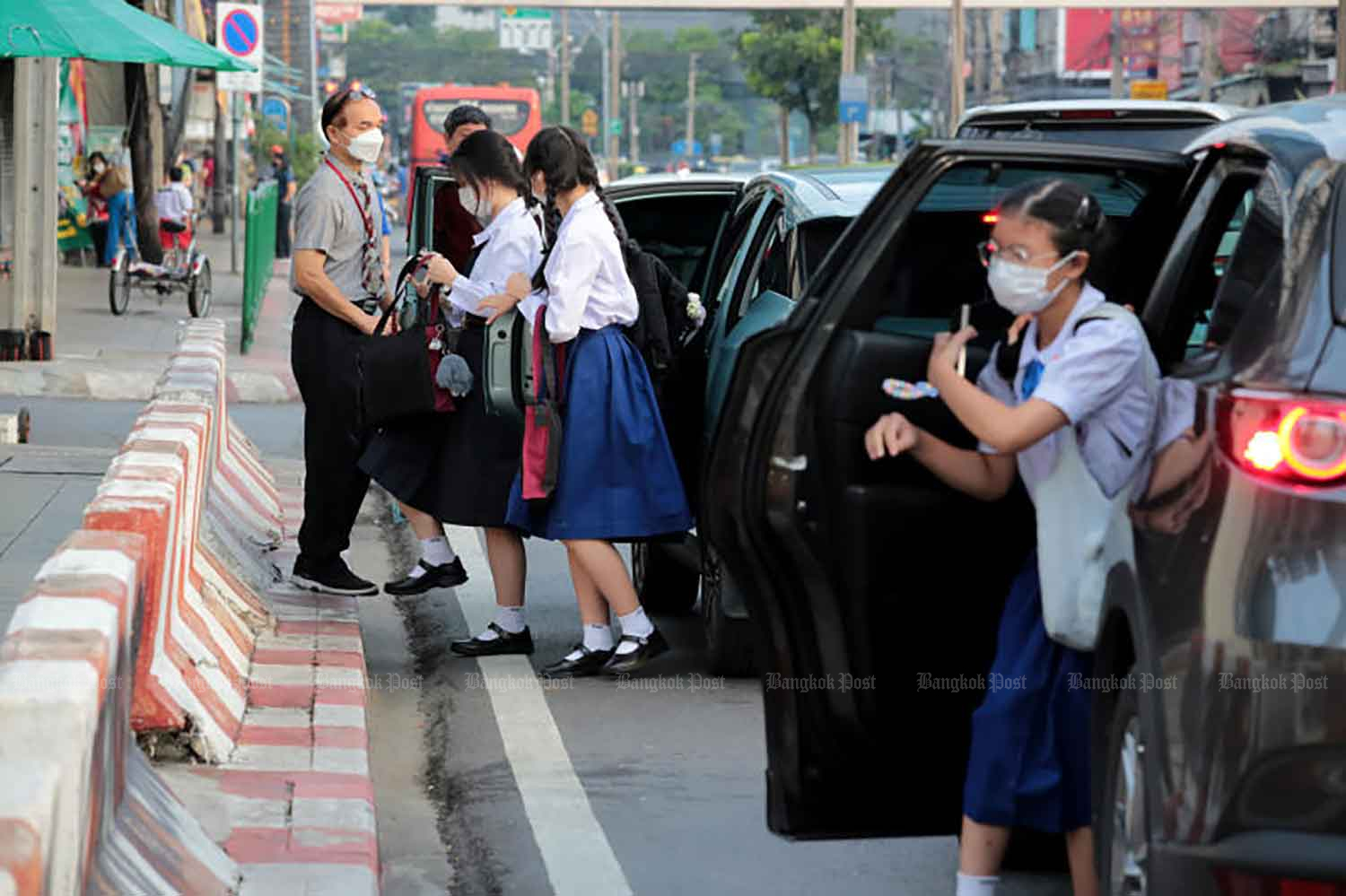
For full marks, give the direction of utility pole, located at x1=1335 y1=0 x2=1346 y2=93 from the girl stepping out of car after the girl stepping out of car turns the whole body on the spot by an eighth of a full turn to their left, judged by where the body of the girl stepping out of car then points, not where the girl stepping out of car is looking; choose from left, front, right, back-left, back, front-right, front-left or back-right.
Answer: back

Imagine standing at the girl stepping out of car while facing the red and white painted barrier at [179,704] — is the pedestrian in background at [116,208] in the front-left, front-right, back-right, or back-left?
front-right

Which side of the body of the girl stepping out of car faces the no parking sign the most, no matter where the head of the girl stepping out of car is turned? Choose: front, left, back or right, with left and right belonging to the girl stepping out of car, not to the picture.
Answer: right

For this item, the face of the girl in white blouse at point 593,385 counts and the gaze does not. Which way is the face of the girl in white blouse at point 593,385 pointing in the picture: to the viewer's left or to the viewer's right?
to the viewer's left

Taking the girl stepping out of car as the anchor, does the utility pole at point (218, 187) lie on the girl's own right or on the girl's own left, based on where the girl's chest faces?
on the girl's own right

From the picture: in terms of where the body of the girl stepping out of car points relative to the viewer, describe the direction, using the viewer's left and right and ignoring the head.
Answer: facing the viewer and to the left of the viewer

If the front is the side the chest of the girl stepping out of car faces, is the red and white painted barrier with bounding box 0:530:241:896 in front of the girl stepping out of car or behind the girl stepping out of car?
in front

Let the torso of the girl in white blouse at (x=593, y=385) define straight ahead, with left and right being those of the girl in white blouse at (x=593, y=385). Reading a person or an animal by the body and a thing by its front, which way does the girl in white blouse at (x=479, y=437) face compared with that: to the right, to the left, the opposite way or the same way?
the same way

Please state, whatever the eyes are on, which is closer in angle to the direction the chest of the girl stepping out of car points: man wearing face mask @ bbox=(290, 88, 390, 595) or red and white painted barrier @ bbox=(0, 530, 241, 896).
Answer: the red and white painted barrier

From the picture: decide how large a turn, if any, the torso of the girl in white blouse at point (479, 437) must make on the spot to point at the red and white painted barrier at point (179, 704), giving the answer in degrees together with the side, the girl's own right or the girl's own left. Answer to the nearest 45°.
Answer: approximately 90° to the girl's own left
